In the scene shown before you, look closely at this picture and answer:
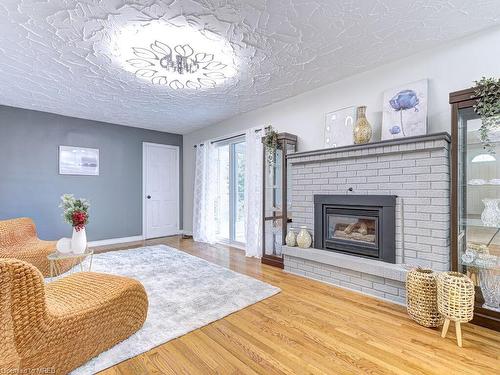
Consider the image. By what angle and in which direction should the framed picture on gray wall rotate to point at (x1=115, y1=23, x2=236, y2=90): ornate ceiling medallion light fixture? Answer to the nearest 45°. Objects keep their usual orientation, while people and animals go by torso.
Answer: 0° — it already faces it

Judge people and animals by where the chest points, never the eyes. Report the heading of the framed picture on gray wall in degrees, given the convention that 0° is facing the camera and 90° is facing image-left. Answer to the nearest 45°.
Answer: approximately 0°

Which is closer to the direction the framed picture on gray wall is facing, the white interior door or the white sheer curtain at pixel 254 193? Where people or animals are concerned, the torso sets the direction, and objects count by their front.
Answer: the white sheer curtain

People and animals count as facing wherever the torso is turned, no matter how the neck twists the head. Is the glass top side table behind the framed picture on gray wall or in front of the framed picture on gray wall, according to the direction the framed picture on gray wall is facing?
in front

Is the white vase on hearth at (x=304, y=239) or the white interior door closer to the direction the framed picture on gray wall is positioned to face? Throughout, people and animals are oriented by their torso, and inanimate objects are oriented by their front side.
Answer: the white vase on hearth

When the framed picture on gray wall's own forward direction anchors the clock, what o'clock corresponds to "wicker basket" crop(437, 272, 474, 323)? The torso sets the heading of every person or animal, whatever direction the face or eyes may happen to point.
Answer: The wicker basket is roughly at 11 o'clock from the framed picture on gray wall.

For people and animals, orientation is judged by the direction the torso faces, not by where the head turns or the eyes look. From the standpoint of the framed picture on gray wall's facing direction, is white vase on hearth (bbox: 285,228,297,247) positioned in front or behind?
in front

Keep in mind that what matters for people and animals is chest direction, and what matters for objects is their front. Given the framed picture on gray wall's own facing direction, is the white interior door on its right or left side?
on its left

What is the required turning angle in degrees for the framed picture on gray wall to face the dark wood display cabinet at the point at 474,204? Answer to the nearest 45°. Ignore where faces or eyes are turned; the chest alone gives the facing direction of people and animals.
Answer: approximately 45° to its left

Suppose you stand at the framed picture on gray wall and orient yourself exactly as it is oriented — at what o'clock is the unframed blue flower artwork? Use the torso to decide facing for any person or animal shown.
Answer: The unframed blue flower artwork is roughly at 11 o'clock from the framed picture on gray wall.

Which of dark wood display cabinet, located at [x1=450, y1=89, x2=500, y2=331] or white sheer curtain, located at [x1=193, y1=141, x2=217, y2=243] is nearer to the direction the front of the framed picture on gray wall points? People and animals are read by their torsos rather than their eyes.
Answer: the dark wood display cabinet

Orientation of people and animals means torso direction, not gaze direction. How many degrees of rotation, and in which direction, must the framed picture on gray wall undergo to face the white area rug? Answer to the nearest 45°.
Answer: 0° — it already faces it

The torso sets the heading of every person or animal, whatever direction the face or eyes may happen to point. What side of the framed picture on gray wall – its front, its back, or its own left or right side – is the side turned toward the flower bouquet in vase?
front

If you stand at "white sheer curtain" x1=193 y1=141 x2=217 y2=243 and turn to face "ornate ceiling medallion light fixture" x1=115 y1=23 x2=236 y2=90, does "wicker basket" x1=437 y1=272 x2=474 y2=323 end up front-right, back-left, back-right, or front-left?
front-left

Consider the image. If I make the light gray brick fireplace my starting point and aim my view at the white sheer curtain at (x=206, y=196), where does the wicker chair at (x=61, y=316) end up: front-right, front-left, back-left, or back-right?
front-left

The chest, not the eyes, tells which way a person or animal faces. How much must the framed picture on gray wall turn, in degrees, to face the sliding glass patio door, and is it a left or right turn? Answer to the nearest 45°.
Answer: approximately 45° to its left
